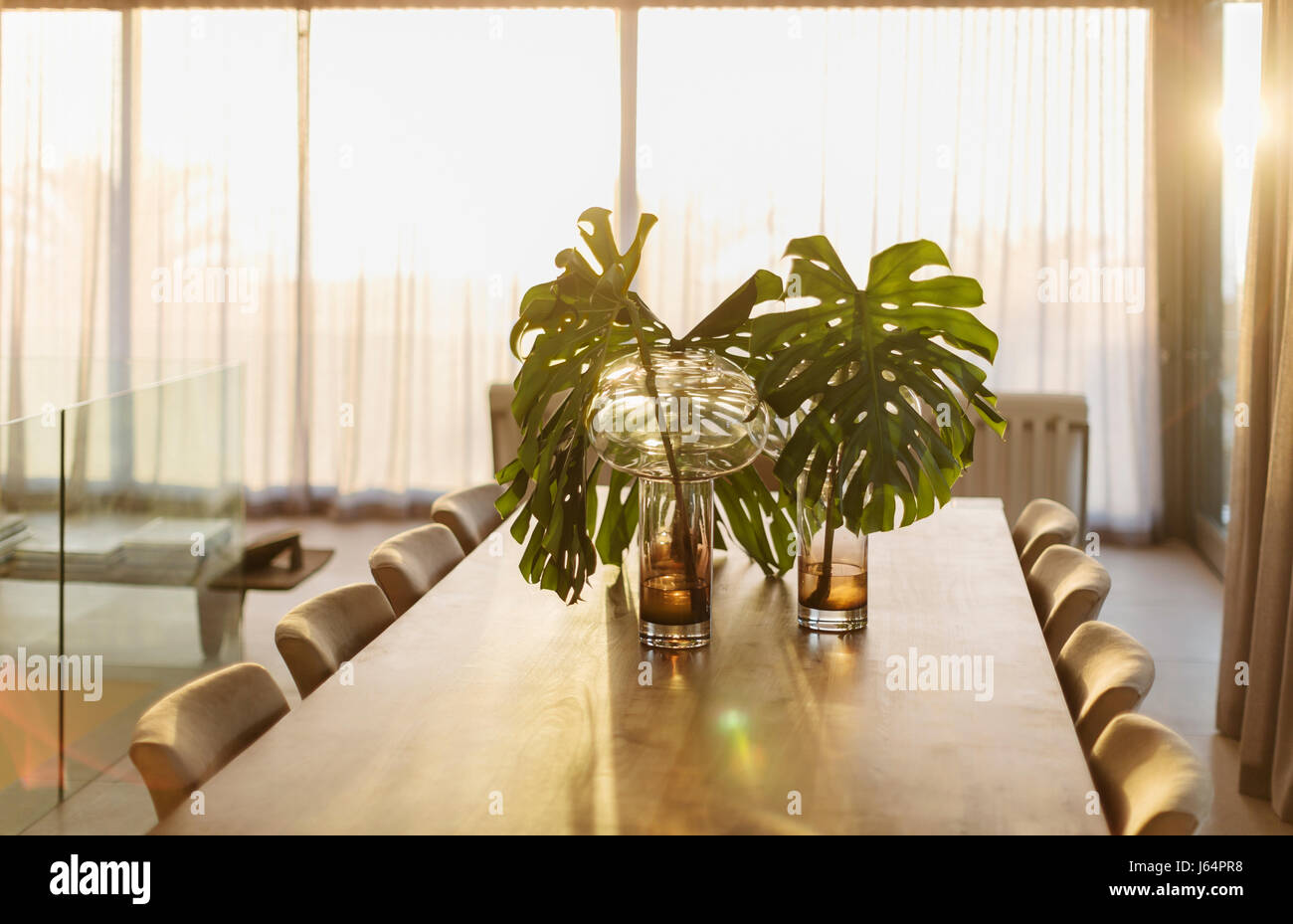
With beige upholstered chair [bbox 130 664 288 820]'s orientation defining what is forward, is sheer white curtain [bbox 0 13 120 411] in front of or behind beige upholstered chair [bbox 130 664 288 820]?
behind

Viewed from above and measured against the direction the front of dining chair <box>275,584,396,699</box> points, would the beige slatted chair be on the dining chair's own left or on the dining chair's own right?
on the dining chair's own left

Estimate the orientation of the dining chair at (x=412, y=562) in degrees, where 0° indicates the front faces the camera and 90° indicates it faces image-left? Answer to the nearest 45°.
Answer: approximately 315°

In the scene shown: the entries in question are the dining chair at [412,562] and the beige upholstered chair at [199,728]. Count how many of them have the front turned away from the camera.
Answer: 0

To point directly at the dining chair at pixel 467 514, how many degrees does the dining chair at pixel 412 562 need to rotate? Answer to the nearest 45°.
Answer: approximately 135° to its left

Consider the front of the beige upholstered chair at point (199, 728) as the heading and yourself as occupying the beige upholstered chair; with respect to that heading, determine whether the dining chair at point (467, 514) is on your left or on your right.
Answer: on your left

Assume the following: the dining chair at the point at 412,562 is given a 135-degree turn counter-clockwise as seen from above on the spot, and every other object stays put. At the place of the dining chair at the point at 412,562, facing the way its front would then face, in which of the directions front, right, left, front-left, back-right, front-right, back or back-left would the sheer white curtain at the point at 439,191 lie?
front

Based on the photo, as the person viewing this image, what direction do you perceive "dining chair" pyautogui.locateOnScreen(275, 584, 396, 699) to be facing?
facing the viewer and to the right of the viewer

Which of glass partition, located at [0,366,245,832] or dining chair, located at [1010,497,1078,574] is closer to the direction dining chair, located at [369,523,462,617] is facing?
the dining chair
